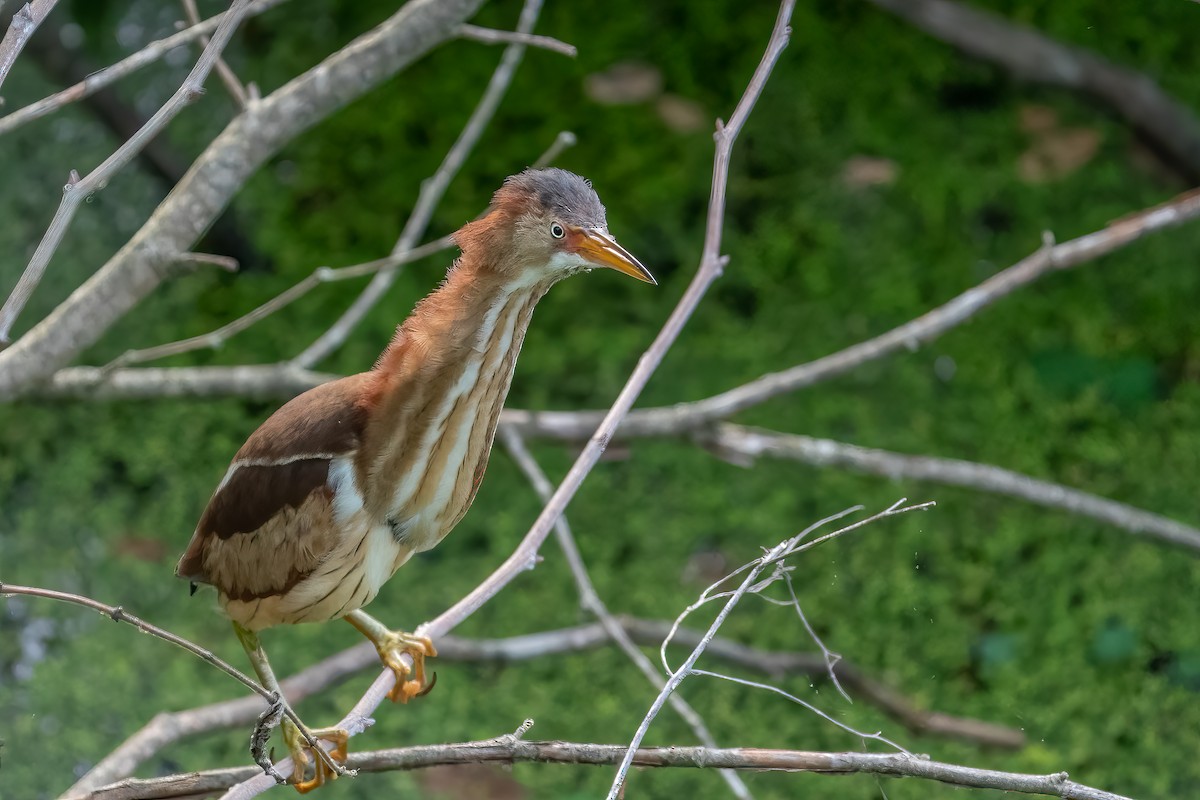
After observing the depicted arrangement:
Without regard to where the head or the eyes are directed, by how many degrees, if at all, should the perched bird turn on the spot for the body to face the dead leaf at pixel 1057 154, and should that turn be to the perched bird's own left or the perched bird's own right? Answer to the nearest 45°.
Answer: approximately 90° to the perched bird's own left

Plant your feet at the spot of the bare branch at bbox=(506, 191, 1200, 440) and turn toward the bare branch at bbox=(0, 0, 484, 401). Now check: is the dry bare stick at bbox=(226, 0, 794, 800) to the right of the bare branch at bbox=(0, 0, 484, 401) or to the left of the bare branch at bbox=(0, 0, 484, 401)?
left

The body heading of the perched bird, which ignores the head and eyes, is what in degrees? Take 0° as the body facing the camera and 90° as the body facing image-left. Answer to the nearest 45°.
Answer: approximately 315°

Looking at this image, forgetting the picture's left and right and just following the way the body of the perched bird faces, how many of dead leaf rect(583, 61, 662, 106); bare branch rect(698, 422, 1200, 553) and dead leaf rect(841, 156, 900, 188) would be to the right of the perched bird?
0

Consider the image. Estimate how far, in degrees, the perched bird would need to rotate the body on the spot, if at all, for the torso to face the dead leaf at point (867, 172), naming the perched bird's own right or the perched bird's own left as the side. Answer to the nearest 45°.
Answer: approximately 90° to the perched bird's own left

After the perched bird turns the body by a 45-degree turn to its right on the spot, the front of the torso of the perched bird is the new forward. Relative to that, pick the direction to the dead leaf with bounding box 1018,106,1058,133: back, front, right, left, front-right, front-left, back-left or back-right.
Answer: back-left

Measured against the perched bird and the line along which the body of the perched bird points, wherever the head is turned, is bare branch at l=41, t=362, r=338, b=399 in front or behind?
behind

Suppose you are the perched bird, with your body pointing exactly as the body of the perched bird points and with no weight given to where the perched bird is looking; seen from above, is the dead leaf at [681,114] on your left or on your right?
on your left
